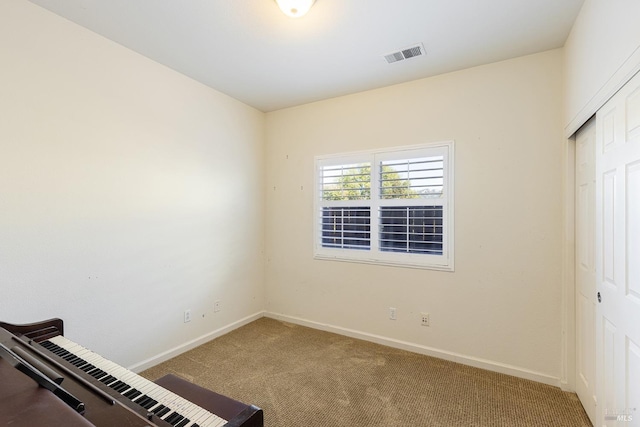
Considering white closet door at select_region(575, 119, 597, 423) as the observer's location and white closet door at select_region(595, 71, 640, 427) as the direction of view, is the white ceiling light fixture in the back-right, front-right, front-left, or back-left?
front-right

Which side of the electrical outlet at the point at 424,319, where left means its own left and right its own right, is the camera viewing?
front

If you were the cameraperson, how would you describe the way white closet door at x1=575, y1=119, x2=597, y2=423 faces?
facing to the left of the viewer

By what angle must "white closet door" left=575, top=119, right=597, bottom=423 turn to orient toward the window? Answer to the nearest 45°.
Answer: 0° — it already faces it

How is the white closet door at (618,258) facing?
to the viewer's left

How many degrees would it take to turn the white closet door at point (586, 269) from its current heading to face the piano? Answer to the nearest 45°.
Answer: approximately 45° to its left

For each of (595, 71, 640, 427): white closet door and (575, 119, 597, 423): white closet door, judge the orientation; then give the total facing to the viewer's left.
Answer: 2

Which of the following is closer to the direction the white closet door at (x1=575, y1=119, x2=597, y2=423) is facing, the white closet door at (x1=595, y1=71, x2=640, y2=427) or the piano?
the piano

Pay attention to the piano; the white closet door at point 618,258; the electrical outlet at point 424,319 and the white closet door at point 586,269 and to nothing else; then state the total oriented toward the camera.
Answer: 1

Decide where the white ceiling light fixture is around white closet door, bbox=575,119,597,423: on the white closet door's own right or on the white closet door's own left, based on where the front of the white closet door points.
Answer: on the white closet door's own left
